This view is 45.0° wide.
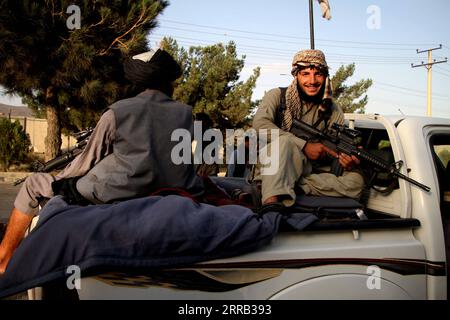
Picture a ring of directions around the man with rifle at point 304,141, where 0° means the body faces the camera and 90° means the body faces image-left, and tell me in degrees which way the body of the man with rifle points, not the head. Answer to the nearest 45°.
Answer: approximately 0°

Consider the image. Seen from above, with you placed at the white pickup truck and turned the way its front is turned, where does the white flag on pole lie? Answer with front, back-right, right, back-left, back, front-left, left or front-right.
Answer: left

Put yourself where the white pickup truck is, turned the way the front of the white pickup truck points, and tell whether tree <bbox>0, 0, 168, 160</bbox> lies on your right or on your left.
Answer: on your left

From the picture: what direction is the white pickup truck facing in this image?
to the viewer's right

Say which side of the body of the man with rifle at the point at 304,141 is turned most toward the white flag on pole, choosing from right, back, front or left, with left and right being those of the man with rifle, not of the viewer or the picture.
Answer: back

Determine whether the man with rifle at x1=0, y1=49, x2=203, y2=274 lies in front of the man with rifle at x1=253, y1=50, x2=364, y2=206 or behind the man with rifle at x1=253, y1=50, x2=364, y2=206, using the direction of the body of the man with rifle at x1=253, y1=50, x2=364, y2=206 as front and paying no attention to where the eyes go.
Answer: in front

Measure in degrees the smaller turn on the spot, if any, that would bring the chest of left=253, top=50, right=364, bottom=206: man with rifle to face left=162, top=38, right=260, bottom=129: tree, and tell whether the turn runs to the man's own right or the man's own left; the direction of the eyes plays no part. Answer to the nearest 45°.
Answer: approximately 180°

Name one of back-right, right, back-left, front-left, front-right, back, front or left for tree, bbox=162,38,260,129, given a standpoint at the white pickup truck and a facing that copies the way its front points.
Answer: left
